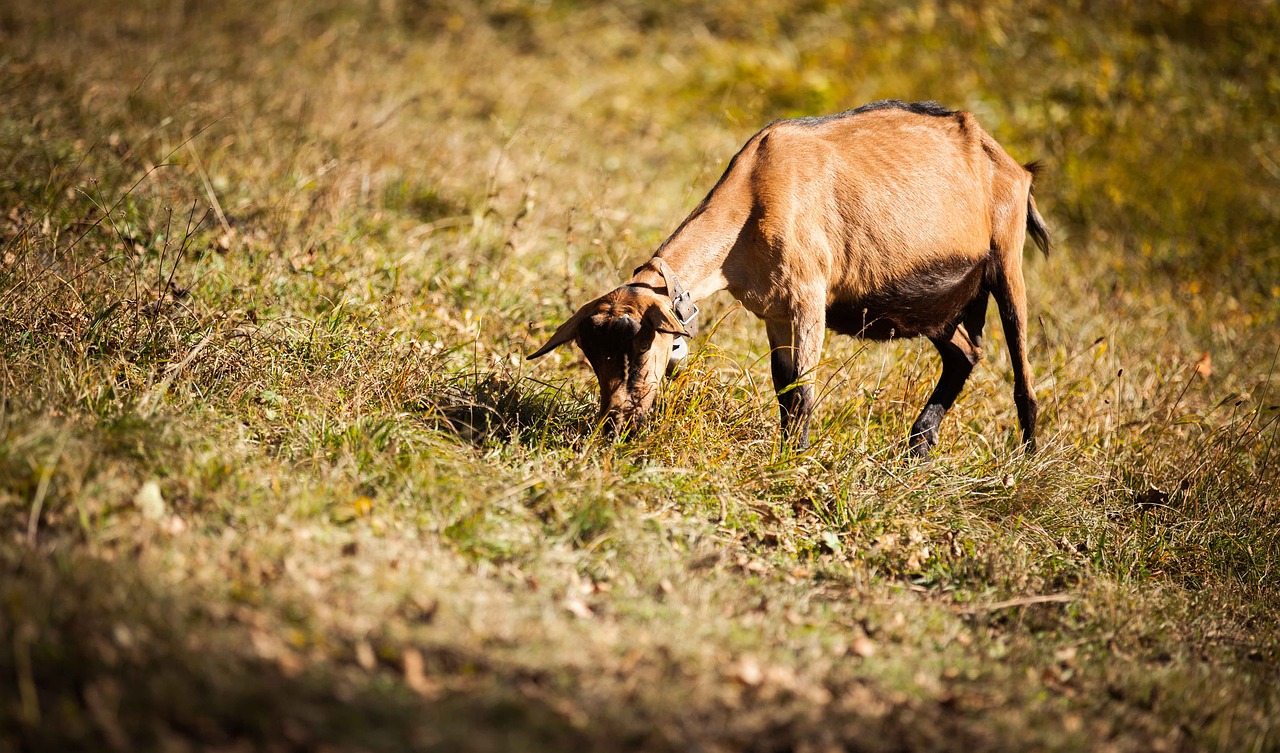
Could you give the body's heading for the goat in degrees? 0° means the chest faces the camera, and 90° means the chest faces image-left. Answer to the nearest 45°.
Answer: approximately 90°

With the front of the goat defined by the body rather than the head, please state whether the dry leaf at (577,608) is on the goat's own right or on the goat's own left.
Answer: on the goat's own left

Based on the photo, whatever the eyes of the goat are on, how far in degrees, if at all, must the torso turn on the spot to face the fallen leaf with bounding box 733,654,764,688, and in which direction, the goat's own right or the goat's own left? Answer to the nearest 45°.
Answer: approximately 90° to the goat's own left

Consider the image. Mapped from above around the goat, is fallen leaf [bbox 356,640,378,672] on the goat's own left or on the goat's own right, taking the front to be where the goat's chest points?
on the goat's own left

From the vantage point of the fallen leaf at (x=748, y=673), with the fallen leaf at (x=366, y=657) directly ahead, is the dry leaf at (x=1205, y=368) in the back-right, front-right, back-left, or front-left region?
back-right

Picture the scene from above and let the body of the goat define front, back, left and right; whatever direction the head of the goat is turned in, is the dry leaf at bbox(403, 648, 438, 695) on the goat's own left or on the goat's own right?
on the goat's own left
